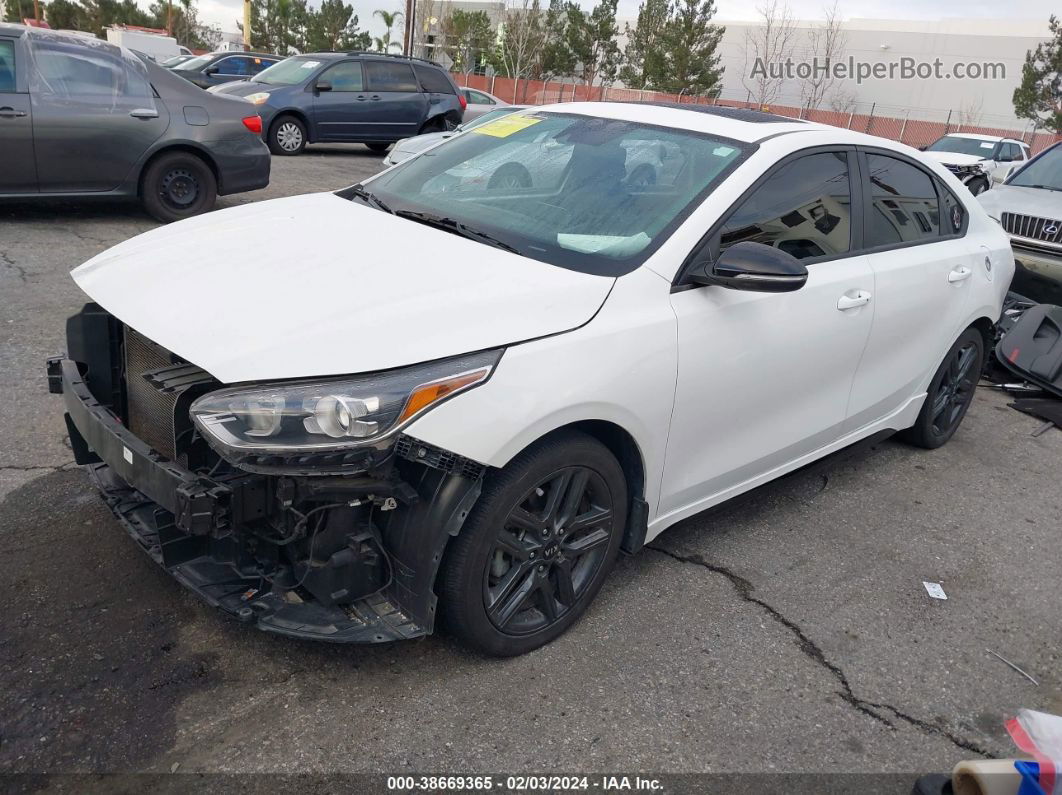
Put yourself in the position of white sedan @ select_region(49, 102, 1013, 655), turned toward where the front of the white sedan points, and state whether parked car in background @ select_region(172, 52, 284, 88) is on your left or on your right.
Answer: on your right

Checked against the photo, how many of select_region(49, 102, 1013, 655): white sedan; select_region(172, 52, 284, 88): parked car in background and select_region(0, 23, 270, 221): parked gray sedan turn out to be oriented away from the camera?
0

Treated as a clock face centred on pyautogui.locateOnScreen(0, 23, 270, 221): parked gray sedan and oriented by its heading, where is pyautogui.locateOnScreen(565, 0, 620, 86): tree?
The tree is roughly at 4 o'clock from the parked gray sedan.

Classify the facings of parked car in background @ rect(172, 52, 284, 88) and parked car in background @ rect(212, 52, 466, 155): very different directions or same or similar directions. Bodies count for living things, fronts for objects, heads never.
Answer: same or similar directions

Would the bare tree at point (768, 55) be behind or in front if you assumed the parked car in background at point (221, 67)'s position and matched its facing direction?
behind

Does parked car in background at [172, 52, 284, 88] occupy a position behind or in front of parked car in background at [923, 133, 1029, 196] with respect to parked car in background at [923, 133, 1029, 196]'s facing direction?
in front

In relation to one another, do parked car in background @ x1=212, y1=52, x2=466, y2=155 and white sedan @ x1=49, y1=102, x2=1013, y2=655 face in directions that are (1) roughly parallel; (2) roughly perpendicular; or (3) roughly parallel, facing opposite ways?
roughly parallel

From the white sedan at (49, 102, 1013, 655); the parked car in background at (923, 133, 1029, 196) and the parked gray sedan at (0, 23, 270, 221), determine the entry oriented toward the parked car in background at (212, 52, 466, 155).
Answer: the parked car in background at (923, 133, 1029, 196)

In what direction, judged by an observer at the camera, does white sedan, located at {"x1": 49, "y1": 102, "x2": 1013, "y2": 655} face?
facing the viewer and to the left of the viewer

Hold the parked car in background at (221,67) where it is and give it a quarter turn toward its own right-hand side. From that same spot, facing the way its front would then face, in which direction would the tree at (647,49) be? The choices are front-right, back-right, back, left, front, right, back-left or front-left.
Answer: right

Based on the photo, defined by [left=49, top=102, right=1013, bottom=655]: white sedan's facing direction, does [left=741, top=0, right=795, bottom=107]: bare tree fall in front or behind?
behind

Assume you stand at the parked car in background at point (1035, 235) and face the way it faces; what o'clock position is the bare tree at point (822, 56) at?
The bare tree is roughly at 4 o'clock from the parked car in background.

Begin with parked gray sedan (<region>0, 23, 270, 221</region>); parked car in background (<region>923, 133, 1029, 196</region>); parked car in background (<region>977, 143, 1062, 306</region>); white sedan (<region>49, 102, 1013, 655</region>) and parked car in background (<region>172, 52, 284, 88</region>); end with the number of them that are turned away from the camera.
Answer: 0

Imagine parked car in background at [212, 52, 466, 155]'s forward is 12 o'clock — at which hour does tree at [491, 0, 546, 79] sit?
The tree is roughly at 5 o'clock from the parked car in background.

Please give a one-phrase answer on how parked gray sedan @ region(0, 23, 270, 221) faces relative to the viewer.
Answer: facing to the left of the viewer

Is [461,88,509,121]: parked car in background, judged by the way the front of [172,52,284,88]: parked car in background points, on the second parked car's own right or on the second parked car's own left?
on the second parked car's own left
